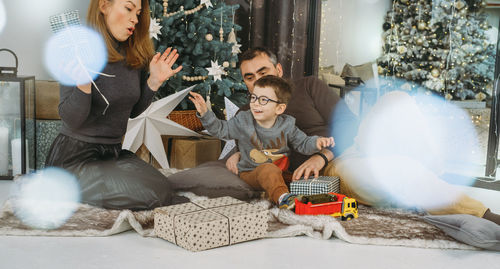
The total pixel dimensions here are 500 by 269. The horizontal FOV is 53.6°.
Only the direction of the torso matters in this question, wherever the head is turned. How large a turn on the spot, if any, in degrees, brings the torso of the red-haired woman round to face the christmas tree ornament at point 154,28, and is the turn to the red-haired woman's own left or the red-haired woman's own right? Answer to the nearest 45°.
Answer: approximately 135° to the red-haired woman's own left

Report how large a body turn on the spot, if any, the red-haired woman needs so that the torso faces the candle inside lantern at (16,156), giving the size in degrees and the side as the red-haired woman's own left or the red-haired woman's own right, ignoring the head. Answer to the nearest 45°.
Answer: approximately 180°

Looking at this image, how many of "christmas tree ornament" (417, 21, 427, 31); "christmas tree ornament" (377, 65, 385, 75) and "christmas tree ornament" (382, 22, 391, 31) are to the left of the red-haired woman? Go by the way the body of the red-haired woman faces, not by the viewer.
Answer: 3

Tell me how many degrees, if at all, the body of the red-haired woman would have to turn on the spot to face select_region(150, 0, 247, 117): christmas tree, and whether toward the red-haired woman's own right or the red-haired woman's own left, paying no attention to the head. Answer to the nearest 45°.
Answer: approximately 90° to the red-haired woman's own left

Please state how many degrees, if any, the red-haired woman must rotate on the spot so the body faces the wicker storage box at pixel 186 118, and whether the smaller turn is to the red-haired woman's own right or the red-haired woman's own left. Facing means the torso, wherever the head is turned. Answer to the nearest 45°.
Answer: approximately 90° to the red-haired woman's own left

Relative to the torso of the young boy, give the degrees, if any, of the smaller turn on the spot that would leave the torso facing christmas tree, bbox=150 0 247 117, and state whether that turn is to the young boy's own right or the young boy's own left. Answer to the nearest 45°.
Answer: approximately 135° to the young boy's own right

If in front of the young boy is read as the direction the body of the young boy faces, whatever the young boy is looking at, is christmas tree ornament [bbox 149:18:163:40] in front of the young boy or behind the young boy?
behind

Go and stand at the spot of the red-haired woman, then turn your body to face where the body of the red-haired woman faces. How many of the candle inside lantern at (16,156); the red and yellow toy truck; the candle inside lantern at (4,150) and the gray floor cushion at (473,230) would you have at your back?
2

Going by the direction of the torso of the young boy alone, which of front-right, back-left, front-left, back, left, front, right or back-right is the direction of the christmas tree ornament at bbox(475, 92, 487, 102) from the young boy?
back-left

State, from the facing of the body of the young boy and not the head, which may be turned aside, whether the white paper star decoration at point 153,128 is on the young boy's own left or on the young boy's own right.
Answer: on the young boy's own right

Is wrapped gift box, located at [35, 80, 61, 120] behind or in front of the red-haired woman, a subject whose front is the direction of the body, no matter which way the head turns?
behind
